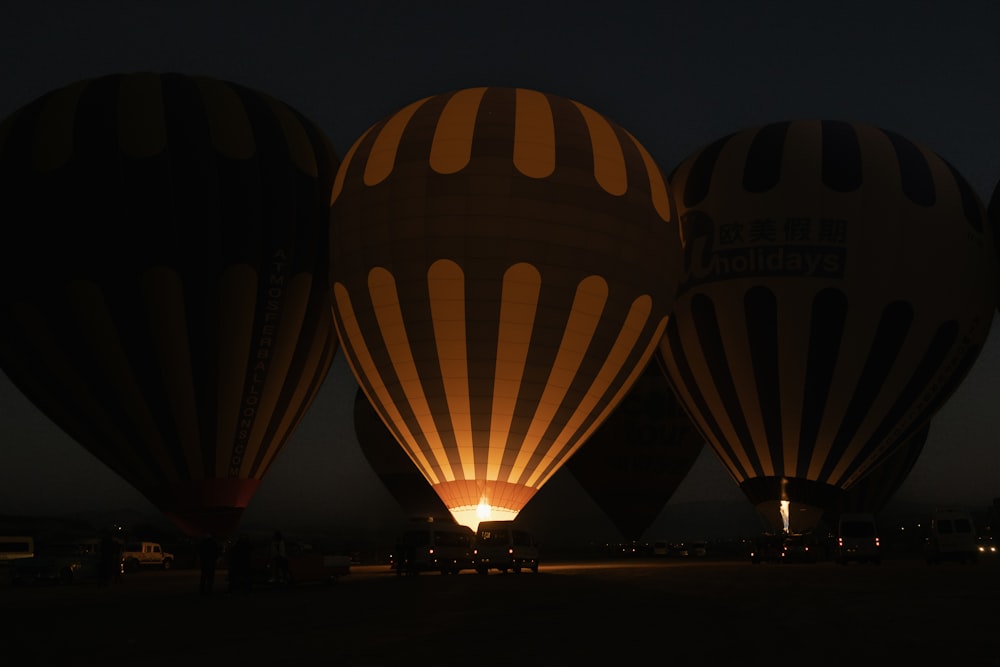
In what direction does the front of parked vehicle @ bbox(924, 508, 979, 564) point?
away from the camera

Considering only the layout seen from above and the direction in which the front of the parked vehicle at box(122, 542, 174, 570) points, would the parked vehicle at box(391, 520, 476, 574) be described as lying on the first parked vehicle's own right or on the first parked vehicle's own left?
on the first parked vehicle's own right

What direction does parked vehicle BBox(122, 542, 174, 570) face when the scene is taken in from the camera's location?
facing to the right of the viewer

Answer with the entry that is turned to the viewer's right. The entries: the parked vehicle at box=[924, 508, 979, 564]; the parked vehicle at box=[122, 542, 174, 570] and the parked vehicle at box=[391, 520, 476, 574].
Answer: the parked vehicle at box=[122, 542, 174, 570]
